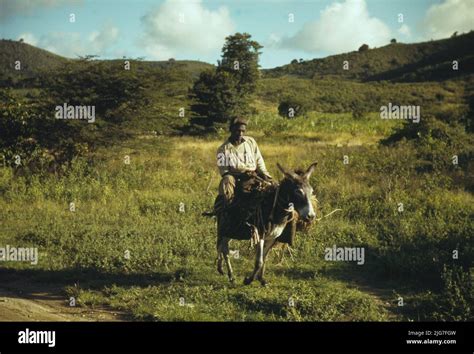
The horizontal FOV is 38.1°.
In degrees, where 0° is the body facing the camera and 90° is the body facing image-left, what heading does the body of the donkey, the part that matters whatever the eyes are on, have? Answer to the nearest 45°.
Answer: approximately 315°

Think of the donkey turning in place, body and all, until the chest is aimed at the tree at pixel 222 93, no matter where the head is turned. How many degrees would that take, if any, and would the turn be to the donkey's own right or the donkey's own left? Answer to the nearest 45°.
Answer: approximately 135° to the donkey's own left
